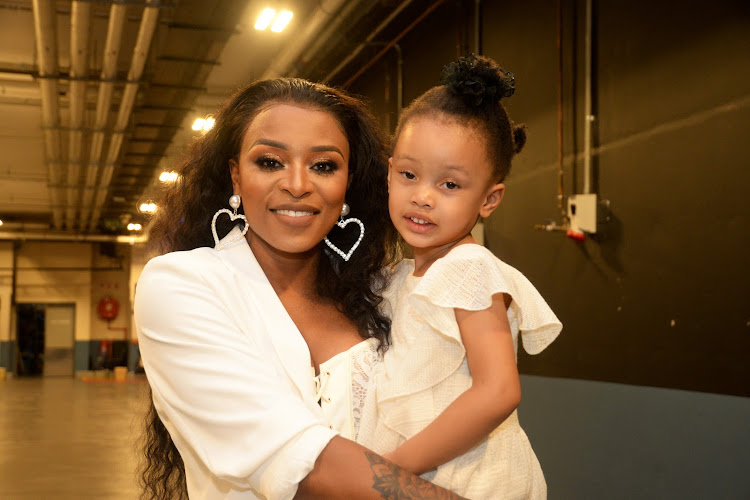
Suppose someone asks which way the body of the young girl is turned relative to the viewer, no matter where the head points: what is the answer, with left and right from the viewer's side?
facing the viewer and to the left of the viewer

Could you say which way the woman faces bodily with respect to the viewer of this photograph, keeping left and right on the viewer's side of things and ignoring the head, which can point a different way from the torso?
facing the viewer and to the right of the viewer
